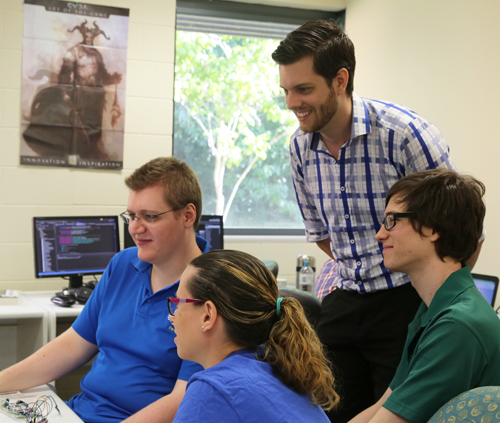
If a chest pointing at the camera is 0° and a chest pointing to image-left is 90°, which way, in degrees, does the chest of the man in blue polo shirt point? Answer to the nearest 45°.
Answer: approximately 45°

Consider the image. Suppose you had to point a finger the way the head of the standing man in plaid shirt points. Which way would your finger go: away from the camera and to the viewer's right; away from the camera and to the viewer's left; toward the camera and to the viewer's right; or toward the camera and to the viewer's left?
toward the camera and to the viewer's left

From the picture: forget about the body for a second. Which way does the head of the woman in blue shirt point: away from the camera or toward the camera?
away from the camera

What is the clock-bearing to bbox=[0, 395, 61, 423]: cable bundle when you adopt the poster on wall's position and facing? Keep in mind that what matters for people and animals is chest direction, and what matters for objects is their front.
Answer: The cable bundle is roughly at 12 o'clock from the poster on wall.

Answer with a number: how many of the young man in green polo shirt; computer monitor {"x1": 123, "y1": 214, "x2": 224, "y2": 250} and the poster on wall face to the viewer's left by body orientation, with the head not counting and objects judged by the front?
1

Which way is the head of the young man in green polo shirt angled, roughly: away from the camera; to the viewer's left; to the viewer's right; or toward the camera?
to the viewer's left

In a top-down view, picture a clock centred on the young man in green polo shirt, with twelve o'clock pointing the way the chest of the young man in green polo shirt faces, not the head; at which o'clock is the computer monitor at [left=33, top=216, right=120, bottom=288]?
The computer monitor is roughly at 1 o'clock from the young man in green polo shirt.

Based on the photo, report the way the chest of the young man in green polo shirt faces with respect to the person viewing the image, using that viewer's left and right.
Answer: facing to the left of the viewer

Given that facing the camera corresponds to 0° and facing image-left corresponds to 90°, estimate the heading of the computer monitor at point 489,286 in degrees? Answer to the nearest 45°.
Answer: approximately 45°

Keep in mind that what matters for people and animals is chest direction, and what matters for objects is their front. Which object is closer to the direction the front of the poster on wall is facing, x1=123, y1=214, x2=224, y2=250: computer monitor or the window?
the computer monitor

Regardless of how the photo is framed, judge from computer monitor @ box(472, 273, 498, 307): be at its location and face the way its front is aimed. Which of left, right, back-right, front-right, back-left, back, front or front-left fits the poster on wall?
front-right
